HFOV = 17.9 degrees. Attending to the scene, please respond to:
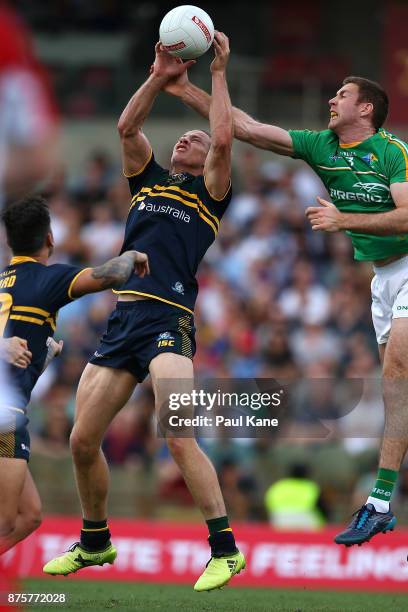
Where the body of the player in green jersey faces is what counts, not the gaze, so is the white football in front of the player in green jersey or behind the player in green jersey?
in front

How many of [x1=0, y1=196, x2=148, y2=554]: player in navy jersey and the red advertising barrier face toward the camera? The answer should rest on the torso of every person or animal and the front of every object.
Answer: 1

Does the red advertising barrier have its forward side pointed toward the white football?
yes

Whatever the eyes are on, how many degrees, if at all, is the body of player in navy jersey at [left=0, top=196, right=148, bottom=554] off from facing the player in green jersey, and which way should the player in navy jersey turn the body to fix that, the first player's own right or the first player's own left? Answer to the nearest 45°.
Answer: approximately 45° to the first player's own right

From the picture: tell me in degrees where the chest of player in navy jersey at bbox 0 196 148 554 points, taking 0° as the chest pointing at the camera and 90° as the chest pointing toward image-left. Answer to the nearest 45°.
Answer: approximately 225°

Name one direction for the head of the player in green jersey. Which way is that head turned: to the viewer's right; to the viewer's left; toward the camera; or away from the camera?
to the viewer's left

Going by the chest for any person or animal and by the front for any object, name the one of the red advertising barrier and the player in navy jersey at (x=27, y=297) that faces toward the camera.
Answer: the red advertising barrier

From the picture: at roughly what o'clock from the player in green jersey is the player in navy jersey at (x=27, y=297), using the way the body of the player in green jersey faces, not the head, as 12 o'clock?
The player in navy jersey is roughly at 1 o'clock from the player in green jersey.

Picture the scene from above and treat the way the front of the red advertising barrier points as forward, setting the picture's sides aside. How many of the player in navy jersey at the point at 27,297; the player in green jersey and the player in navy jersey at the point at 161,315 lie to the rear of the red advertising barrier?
0

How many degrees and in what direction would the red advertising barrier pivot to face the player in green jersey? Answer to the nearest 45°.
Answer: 0° — it already faces them

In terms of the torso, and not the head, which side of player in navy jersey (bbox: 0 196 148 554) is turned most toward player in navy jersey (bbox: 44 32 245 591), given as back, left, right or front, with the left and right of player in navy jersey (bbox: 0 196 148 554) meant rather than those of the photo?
front

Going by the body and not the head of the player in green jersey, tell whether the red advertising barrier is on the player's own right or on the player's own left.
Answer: on the player's own right

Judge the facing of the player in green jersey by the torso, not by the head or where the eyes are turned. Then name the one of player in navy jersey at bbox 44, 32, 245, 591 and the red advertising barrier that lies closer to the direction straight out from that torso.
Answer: the player in navy jersey

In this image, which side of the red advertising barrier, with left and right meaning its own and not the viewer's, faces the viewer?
front

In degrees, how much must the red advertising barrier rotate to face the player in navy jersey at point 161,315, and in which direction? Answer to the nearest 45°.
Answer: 0° — it already faces them

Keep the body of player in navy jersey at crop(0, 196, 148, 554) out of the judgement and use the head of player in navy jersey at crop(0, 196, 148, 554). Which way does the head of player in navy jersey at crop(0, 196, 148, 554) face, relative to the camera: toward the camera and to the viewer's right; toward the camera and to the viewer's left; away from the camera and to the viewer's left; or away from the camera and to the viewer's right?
away from the camera and to the viewer's right

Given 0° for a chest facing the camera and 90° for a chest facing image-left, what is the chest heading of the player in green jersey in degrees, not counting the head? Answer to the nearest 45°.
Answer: approximately 45°
